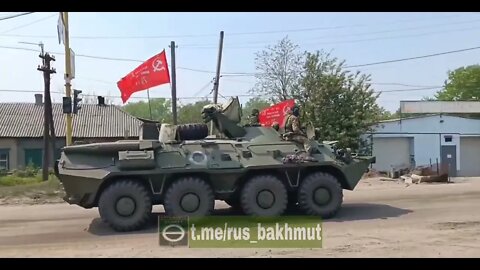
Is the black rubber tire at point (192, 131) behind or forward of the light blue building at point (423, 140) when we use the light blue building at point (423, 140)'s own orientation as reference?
forward

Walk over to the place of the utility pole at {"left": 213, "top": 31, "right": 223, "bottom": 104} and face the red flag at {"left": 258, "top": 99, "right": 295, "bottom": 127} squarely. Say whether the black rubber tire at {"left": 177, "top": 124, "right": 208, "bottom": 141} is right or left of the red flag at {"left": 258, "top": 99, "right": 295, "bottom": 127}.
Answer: right

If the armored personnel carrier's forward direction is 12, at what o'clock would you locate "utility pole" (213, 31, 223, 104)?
The utility pole is roughly at 9 o'clock from the armored personnel carrier.

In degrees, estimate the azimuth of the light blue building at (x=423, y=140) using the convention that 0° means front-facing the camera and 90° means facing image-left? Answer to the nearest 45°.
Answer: approximately 0°

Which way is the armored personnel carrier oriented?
to the viewer's right

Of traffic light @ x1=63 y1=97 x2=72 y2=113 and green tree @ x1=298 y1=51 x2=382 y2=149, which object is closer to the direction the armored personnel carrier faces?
the green tree

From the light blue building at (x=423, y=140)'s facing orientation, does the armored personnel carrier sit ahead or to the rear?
ahead

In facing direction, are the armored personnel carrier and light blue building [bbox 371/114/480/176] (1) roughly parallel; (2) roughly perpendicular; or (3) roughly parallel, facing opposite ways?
roughly perpendicular

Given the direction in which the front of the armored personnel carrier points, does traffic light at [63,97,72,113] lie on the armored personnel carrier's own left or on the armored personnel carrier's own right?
on the armored personnel carrier's own left

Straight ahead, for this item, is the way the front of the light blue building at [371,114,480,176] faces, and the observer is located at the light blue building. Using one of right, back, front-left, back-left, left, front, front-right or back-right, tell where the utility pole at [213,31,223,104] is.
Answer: front-right
